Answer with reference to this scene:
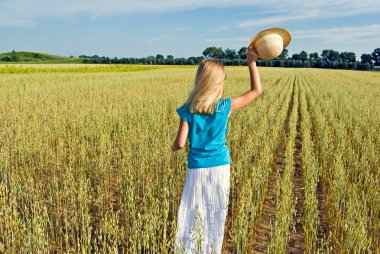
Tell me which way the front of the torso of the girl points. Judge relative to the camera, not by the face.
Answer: away from the camera

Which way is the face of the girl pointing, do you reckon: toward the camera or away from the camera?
away from the camera
